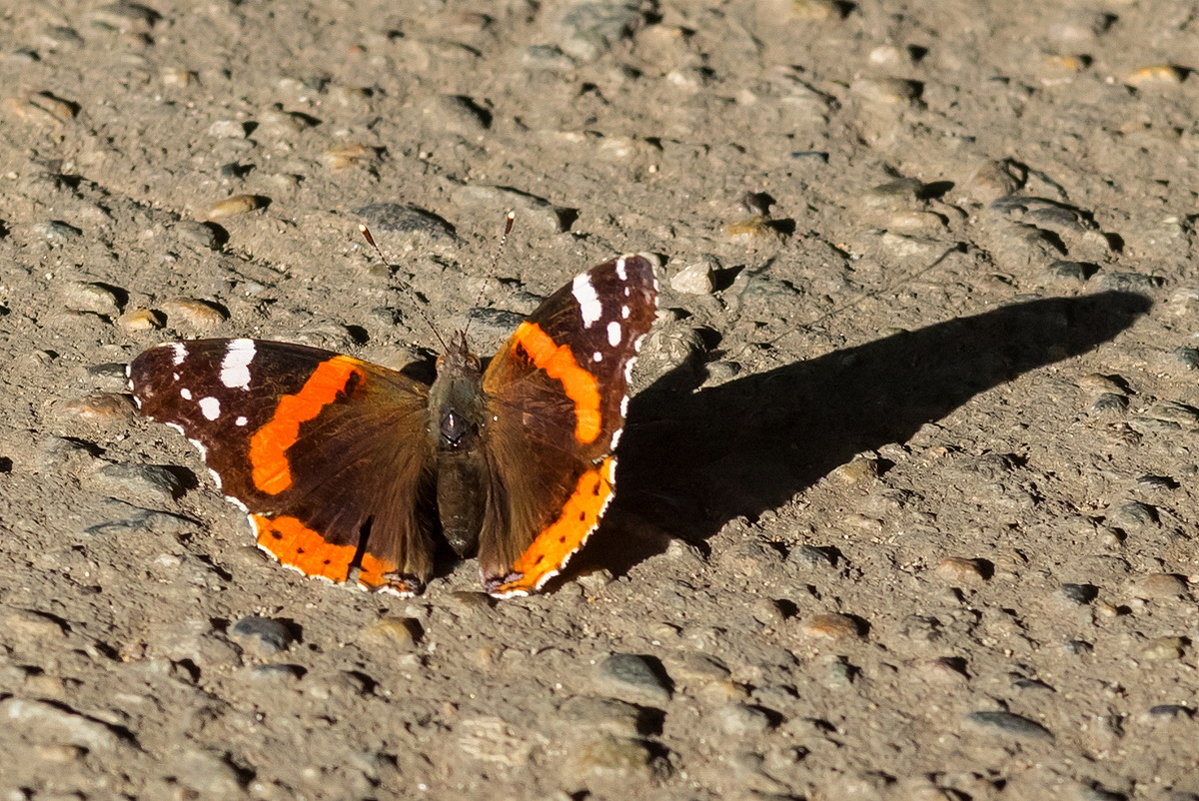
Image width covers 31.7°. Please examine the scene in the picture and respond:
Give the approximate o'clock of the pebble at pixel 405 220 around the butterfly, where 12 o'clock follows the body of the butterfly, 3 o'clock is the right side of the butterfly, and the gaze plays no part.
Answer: The pebble is roughly at 12 o'clock from the butterfly.

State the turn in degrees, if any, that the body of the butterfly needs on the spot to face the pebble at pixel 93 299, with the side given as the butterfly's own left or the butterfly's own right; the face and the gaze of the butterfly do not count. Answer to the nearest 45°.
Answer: approximately 45° to the butterfly's own left

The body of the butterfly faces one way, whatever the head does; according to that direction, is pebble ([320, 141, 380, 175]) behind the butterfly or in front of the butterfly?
in front

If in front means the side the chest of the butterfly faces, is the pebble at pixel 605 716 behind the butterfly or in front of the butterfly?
behind

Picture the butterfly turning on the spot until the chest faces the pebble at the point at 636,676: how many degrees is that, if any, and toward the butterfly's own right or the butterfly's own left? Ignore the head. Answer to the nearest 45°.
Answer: approximately 135° to the butterfly's own right

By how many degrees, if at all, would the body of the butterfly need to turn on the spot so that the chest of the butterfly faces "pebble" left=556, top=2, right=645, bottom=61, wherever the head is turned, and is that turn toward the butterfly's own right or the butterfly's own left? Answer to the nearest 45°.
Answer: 0° — it already faces it

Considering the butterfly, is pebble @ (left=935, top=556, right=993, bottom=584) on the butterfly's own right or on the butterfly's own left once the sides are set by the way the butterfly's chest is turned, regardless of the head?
on the butterfly's own right

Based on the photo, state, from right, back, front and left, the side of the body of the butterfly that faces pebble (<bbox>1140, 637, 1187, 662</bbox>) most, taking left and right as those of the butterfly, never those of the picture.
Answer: right

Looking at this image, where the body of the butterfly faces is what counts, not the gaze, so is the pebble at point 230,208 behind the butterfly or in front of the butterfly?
in front

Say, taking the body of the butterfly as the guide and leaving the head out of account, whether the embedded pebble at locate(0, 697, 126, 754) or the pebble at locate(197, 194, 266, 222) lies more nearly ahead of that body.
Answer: the pebble

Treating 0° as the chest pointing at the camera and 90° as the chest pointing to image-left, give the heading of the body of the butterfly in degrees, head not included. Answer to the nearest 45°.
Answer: approximately 180°
